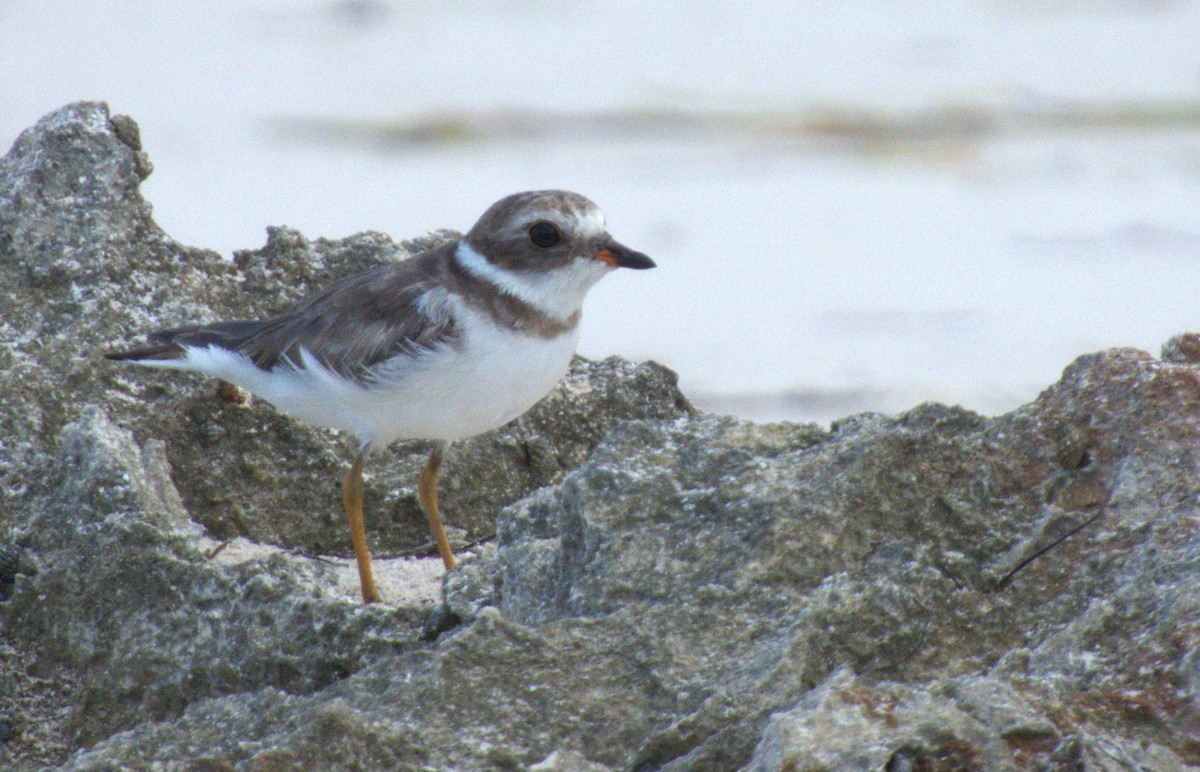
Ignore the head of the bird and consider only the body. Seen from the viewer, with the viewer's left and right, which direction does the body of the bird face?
facing to the right of the viewer
